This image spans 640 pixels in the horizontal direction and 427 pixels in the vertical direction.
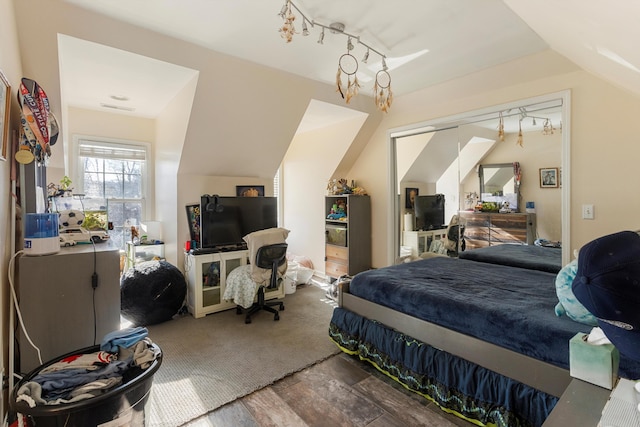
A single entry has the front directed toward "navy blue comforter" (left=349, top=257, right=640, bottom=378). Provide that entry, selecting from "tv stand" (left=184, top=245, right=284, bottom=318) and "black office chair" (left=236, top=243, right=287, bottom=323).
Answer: the tv stand

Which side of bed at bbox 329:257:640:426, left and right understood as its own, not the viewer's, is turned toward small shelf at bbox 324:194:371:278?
front

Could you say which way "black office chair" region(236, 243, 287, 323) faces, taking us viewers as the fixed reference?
facing away from the viewer and to the left of the viewer

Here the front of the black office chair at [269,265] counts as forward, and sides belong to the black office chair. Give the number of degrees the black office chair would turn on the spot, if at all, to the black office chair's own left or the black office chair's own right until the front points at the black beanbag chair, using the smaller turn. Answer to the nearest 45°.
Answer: approximately 45° to the black office chair's own left

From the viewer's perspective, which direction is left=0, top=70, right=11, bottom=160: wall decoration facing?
to the viewer's right

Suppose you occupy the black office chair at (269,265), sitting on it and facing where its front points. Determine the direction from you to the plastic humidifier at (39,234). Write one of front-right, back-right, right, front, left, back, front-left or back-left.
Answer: left

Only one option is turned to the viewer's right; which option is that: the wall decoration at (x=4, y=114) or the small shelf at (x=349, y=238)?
the wall decoration

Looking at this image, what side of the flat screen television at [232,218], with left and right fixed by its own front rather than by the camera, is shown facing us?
front

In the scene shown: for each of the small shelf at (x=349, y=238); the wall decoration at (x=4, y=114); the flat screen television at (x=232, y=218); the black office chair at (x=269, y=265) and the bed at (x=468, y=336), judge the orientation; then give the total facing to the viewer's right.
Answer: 1

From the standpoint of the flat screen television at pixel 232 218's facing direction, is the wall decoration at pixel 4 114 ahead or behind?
ahead

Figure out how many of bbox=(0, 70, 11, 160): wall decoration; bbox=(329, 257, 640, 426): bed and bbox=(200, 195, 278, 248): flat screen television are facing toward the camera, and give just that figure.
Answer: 1
